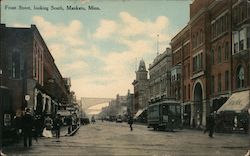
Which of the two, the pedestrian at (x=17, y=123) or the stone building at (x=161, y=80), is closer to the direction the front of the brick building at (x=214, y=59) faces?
the pedestrian

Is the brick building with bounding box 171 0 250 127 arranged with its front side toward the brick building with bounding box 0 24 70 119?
yes

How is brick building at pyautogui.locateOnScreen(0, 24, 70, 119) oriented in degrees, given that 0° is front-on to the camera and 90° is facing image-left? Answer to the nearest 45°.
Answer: approximately 270°

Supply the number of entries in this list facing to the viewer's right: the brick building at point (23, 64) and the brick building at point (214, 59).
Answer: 1

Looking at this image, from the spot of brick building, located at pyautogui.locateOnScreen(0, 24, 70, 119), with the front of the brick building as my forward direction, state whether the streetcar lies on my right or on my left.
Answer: on my left

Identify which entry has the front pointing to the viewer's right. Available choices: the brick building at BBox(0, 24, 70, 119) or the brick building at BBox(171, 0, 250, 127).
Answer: the brick building at BBox(0, 24, 70, 119)

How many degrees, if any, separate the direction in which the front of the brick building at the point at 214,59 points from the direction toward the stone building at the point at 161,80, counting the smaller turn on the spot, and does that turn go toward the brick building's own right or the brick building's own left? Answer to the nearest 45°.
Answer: approximately 135° to the brick building's own right

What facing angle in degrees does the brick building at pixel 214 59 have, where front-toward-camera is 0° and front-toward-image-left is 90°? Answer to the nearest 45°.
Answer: approximately 45°

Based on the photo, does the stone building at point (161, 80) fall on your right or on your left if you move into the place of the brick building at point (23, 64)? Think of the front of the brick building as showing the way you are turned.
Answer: on your left

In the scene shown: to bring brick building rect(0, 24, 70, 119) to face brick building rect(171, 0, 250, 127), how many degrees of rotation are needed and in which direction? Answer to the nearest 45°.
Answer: approximately 45° to its left
